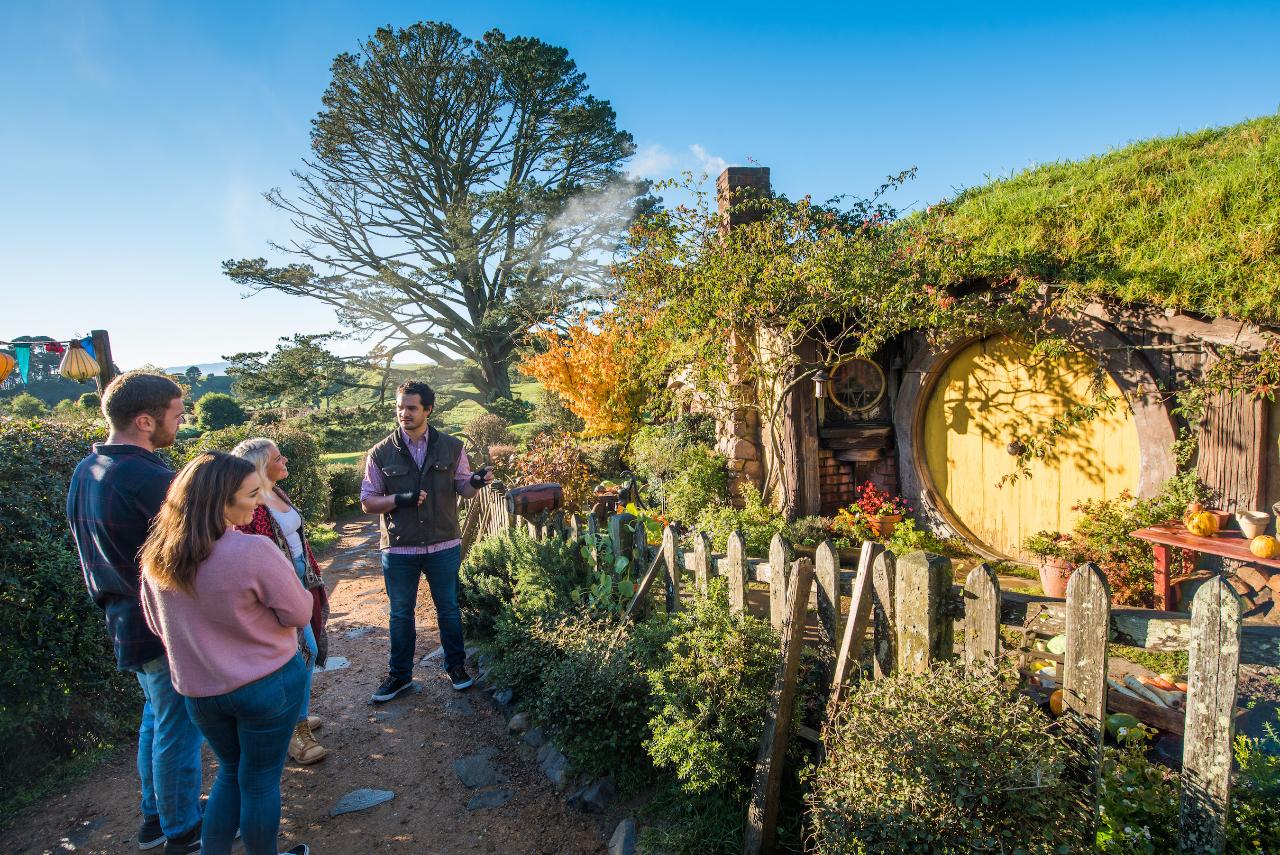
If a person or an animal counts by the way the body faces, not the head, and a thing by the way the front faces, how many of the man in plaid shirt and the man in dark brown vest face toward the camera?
1

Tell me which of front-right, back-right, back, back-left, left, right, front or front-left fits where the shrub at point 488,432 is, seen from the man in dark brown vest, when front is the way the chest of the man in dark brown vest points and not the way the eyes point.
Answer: back

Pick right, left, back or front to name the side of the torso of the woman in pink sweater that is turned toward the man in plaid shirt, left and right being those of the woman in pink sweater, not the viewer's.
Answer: left

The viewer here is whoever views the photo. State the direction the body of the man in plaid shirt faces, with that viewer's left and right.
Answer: facing away from the viewer and to the right of the viewer

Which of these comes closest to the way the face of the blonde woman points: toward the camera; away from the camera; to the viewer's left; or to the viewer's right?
to the viewer's right

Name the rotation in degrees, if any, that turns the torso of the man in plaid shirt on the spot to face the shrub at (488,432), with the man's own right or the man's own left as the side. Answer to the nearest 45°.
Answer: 0° — they already face it

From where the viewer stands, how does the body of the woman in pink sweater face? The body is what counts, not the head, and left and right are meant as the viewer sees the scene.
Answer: facing away from the viewer and to the right of the viewer

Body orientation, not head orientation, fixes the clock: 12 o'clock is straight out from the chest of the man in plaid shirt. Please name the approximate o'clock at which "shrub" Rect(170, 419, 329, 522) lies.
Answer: The shrub is roughly at 11 o'clock from the man in plaid shirt.

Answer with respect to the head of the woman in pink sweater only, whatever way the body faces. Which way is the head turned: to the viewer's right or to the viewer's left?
to the viewer's right
